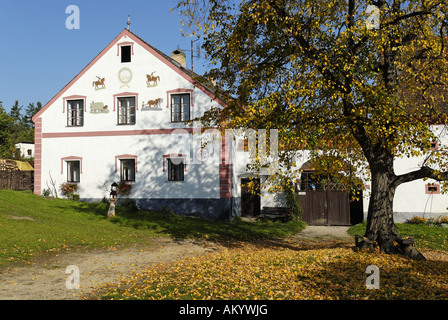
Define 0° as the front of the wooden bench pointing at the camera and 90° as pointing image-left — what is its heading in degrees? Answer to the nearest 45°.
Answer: approximately 0°

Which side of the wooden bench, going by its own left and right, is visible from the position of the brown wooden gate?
left

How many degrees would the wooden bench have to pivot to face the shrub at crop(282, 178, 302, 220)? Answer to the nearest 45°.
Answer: approximately 45° to its left

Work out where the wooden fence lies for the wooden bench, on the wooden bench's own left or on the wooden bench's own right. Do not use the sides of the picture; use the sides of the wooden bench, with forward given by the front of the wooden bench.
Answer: on the wooden bench's own right
